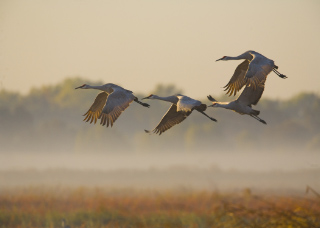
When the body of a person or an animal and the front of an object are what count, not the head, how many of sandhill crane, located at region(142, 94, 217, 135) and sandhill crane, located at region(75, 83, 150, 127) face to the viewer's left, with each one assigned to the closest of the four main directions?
2

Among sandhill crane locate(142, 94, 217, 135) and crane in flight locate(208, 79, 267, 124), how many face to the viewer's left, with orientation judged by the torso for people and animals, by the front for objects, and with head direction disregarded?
2

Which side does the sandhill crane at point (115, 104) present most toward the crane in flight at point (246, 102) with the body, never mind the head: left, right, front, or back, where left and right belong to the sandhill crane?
back

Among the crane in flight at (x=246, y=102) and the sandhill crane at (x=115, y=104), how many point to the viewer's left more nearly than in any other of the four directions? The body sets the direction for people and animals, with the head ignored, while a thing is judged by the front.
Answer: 2

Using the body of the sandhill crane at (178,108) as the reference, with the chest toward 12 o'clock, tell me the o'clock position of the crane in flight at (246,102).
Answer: The crane in flight is roughly at 6 o'clock from the sandhill crane.

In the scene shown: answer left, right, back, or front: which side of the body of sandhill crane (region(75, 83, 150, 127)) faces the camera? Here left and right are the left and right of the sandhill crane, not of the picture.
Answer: left

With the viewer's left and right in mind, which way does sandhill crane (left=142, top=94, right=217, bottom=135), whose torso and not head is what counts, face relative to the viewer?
facing to the left of the viewer

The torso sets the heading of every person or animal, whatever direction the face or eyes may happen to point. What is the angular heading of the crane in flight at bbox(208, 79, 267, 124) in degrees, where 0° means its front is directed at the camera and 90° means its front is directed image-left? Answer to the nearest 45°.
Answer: approximately 90°

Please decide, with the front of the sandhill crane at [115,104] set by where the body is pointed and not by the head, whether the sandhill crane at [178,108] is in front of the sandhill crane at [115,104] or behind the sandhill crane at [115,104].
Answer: behind

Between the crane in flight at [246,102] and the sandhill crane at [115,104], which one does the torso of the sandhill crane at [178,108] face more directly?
the sandhill crane
